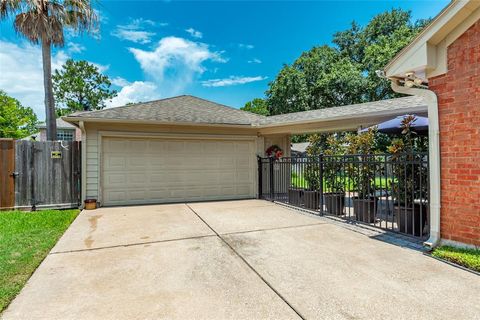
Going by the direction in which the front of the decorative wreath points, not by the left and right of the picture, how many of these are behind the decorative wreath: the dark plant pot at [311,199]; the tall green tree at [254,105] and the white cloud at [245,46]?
2

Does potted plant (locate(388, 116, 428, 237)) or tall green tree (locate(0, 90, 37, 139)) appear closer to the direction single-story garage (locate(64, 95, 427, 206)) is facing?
the potted plant

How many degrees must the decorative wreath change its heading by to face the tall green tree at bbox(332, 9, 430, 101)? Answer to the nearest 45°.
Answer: approximately 135° to its left

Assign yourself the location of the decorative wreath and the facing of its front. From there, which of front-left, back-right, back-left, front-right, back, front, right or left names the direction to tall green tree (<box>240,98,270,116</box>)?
back

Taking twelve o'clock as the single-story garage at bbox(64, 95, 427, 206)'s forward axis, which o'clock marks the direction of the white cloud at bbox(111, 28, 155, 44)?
The white cloud is roughly at 5 o'clock from the single-story garage.

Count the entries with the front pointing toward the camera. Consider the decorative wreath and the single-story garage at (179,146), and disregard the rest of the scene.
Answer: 2

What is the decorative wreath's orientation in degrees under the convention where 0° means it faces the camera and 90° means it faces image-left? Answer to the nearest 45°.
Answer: approximately 0°

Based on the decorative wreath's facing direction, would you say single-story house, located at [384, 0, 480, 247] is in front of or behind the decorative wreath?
in front

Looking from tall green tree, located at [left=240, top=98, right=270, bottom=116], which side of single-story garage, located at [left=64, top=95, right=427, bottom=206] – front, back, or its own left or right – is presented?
back
